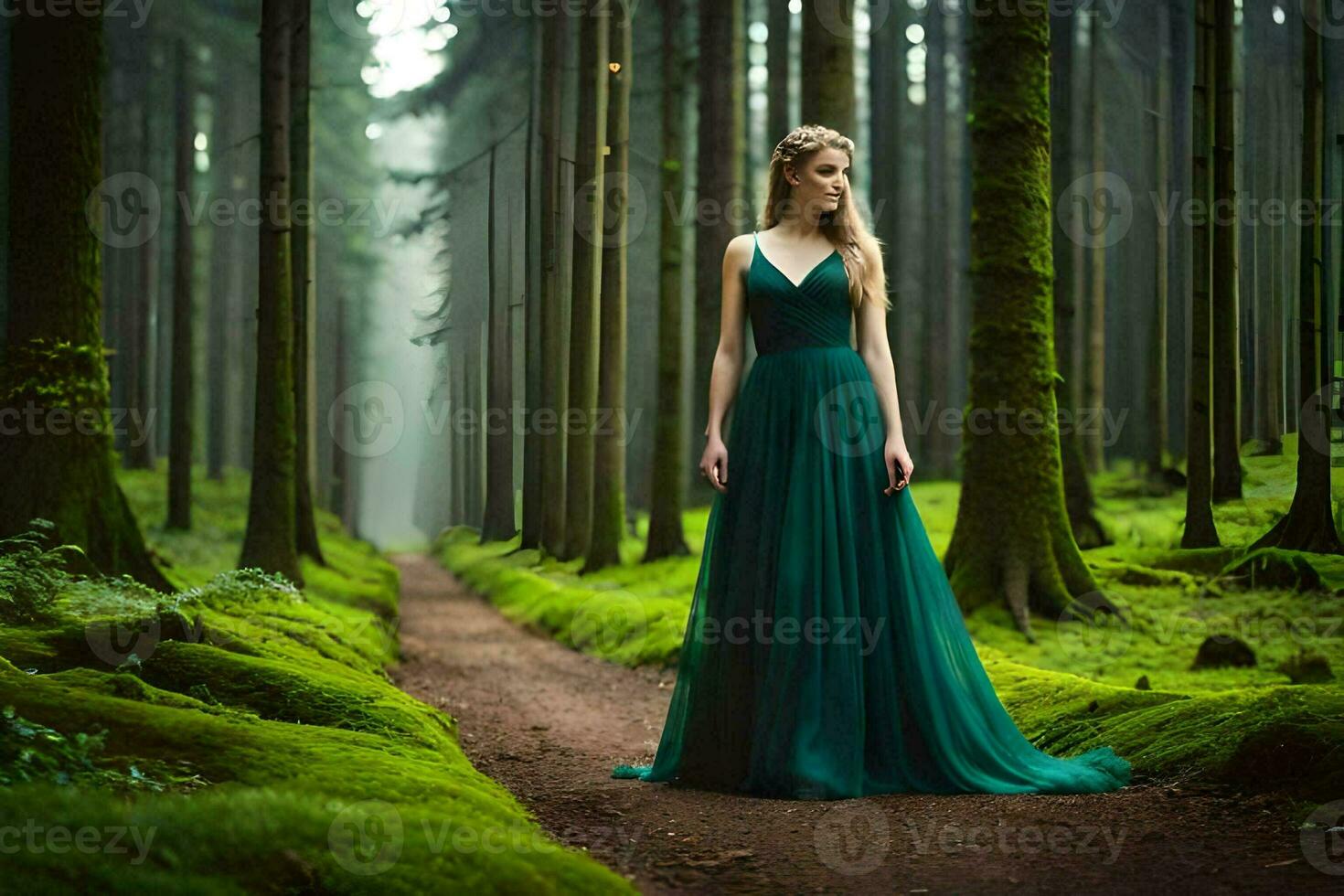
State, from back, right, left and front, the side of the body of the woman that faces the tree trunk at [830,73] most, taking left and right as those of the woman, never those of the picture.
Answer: back

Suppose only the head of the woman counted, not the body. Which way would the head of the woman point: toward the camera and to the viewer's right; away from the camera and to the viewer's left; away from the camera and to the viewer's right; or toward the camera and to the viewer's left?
toward the camera and to the viewer's right

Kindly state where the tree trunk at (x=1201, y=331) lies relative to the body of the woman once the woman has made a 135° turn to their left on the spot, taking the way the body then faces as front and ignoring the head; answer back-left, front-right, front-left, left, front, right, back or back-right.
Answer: front

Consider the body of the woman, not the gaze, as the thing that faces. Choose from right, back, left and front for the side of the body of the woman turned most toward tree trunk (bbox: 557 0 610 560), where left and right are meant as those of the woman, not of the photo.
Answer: back

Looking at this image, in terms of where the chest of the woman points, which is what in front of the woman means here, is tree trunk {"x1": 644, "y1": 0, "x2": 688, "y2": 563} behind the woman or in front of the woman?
behind

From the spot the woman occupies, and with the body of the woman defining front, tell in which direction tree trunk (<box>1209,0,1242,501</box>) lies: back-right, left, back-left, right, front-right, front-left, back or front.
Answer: back-left

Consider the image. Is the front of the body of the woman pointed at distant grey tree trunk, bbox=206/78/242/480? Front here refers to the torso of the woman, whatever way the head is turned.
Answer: no

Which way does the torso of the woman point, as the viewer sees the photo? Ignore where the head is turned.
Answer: toward the camera

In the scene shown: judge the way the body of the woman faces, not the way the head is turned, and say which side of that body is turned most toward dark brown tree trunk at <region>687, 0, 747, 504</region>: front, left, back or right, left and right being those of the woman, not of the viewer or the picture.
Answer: back

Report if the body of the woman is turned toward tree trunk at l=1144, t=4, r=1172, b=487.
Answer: no

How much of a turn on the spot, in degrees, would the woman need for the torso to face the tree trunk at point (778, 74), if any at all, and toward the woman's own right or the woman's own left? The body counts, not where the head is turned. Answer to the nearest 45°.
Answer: approximately 180°

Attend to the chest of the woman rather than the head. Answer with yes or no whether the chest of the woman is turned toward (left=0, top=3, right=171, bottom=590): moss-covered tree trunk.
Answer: no

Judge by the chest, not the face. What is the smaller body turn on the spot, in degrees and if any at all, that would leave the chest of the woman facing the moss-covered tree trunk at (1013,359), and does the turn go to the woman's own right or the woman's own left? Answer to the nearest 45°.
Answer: approximately 180°
